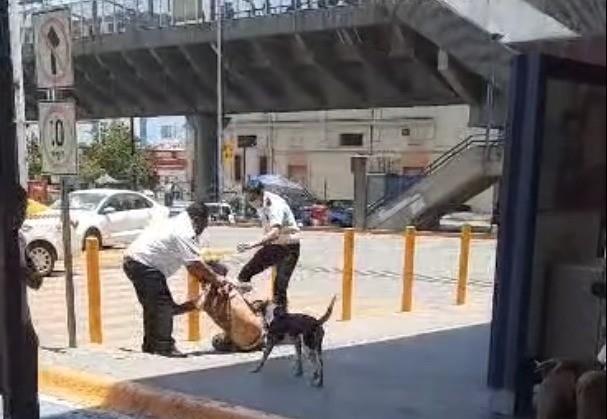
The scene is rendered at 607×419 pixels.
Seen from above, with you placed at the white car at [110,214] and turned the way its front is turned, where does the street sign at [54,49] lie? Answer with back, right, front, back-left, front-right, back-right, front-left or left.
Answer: front-left

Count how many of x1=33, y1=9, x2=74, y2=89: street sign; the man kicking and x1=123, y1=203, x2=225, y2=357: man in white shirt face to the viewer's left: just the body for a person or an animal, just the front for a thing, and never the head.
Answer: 1

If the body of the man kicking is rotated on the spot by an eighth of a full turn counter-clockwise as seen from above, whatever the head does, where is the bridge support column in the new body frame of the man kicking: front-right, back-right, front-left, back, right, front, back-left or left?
back-right

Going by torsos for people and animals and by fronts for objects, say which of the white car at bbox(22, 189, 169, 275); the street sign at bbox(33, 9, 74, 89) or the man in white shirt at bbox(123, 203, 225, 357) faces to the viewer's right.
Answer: the man in white shirt

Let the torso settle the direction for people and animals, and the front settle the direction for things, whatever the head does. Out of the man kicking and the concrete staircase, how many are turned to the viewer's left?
2

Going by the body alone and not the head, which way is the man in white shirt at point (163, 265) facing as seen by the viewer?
to the viewer's right

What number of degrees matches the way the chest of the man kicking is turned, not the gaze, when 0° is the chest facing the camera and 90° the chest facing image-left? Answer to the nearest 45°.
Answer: approximately 90°

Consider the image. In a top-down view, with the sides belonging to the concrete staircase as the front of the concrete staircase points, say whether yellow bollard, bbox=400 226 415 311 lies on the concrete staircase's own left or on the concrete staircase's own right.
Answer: on the concrete staircase's own left

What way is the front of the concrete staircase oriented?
to the viewer's left

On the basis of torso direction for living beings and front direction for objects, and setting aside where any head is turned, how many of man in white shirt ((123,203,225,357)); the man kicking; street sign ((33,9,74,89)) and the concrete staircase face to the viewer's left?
2

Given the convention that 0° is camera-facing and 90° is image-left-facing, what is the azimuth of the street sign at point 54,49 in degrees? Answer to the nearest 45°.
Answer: approximately 0°
